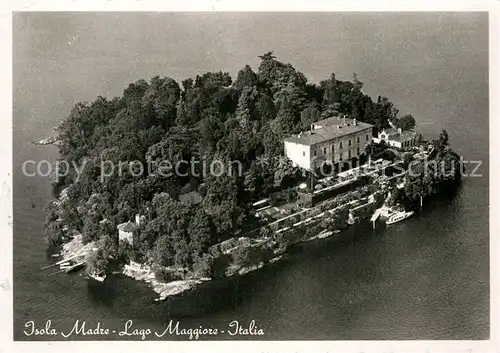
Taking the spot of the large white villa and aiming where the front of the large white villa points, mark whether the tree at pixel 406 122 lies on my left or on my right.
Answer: on my left

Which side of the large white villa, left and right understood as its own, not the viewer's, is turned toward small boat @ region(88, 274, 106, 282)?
right

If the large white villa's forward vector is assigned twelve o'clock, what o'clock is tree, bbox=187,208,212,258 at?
The tree is roughly at 3 o'clock from the large white villa.

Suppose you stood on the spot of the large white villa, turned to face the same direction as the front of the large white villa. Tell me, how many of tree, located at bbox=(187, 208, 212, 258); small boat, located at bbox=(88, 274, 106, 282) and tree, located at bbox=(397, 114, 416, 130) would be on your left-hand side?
1

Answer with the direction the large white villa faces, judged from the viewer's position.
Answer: facing the viewer and to the right of the viewer
